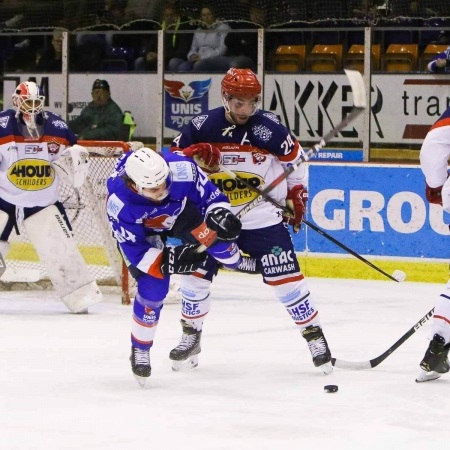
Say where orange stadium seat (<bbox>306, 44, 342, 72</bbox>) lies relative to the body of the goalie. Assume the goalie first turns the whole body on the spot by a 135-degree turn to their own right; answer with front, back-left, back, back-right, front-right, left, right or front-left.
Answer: right

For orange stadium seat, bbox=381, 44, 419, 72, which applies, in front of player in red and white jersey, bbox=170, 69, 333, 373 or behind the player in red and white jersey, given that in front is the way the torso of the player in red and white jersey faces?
behind

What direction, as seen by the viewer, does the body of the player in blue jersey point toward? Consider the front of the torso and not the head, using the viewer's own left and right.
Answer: facing the viewer and to the right of the viewer

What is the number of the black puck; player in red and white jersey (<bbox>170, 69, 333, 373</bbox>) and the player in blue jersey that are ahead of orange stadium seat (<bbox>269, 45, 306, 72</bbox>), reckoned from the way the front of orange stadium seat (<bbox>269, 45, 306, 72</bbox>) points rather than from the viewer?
3

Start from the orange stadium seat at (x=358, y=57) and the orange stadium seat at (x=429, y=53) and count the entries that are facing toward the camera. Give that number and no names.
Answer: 2

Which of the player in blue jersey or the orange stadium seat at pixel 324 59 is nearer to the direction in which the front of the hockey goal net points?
the player in blue jersey

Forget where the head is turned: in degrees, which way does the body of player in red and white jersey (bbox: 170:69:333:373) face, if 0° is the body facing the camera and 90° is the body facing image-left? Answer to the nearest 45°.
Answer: approximately 0°

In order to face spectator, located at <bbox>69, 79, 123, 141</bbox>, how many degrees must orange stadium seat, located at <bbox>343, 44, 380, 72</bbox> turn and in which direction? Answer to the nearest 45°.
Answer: approximately 90° to its right
